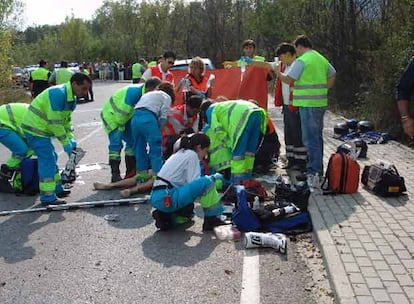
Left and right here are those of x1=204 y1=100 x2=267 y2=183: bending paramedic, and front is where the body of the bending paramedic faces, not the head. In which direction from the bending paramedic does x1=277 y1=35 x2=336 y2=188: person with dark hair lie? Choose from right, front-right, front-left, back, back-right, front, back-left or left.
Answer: back-right

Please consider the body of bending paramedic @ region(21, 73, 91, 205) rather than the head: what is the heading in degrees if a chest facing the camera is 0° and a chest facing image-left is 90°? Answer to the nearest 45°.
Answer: approximately 270°

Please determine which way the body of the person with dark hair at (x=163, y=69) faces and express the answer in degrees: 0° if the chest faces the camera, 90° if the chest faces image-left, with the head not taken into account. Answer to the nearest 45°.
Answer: approximately 315°

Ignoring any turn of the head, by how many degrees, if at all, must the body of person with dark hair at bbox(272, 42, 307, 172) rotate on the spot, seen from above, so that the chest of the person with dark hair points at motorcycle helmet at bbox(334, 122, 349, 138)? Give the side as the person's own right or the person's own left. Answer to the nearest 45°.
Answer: approximately 135° to the person's own left

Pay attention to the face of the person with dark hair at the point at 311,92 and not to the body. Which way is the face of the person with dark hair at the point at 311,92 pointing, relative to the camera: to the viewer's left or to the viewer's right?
to the viewer's left

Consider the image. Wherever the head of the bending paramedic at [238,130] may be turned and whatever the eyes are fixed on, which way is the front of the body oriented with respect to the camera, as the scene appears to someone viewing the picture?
to the viewer's left

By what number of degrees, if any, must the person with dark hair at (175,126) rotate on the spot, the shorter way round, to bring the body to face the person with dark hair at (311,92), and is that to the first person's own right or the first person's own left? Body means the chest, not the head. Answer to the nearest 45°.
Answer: approximately 45° to the first person's own left
